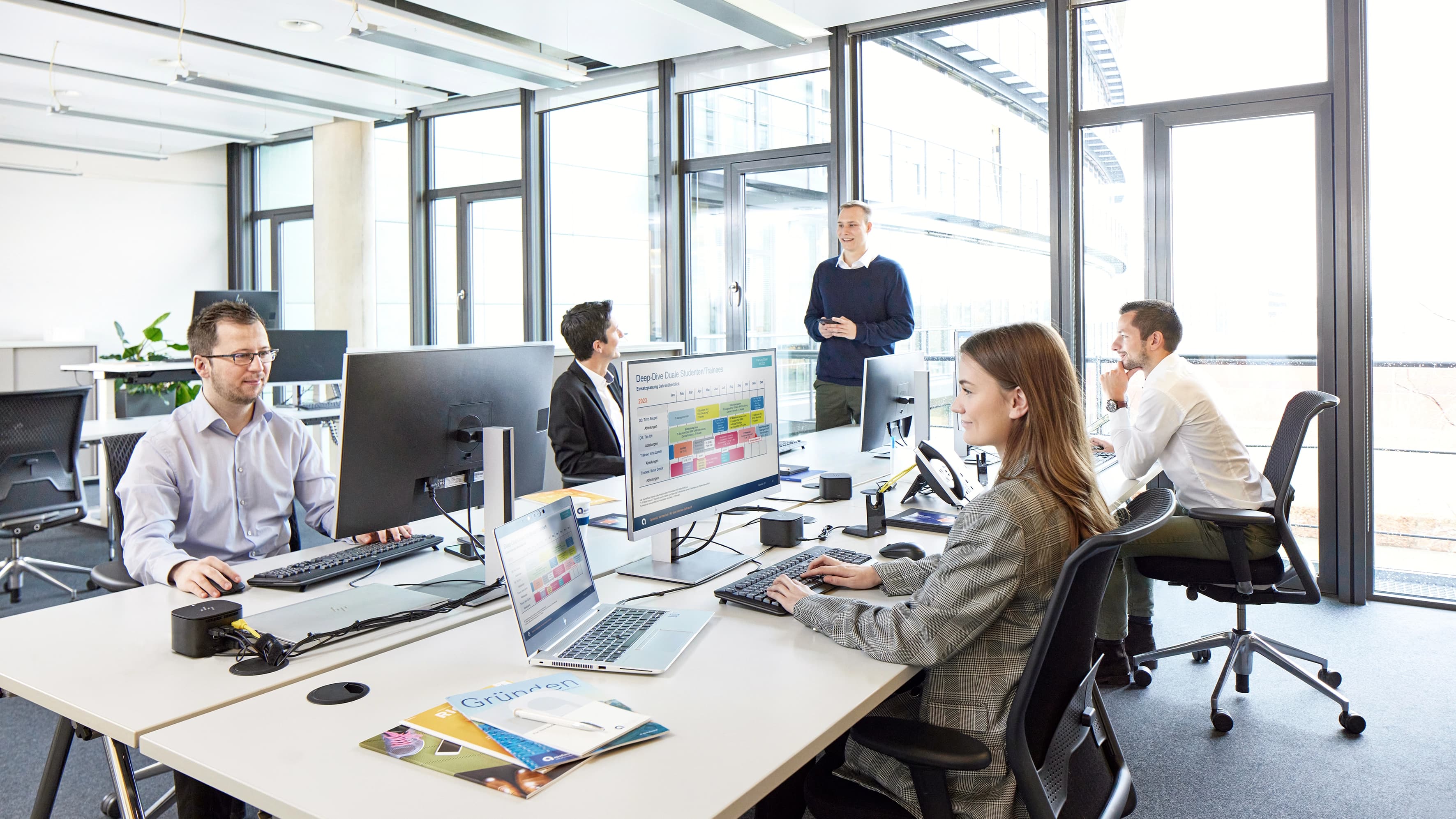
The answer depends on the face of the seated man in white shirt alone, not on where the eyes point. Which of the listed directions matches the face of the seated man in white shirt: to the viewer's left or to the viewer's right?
to the viewer's left

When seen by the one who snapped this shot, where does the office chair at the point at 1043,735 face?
facing away from the viewer and to the left of the viewer

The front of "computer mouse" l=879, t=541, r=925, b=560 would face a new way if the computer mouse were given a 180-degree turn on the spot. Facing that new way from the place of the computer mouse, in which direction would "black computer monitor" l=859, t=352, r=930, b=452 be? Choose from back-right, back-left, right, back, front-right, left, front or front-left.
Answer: left

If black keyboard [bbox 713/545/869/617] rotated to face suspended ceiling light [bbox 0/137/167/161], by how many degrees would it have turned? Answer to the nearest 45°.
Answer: approximately 180°

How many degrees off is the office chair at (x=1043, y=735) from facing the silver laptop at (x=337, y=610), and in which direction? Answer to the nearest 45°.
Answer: approximately 45° to its left

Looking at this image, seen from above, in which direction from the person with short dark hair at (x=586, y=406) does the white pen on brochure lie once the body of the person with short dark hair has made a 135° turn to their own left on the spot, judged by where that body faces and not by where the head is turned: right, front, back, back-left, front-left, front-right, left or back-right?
back-left

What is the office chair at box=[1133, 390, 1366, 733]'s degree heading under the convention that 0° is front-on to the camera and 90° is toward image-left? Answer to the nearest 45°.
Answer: approximately 90°
